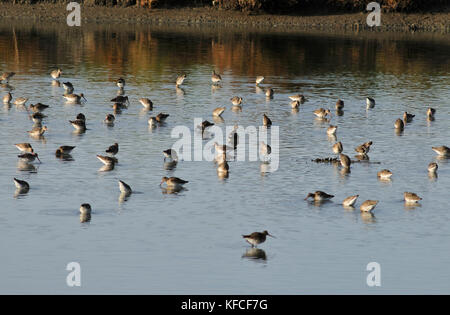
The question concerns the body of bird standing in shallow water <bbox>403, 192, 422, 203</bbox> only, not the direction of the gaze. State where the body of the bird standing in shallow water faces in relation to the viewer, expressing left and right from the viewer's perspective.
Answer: facing to the left of the viewer

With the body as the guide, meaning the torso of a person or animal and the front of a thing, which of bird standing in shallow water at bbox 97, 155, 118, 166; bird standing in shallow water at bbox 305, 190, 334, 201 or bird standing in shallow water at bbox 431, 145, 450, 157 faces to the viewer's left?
bird standing in shallow water at bbox 305, 190, 334, 201

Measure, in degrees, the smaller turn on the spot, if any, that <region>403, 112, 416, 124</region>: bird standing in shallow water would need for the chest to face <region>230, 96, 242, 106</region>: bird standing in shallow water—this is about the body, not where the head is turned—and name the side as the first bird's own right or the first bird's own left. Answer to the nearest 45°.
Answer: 0° — it already faces it

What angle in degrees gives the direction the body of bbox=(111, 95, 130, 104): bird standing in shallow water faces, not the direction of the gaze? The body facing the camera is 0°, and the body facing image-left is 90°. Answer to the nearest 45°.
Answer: approximately 270°

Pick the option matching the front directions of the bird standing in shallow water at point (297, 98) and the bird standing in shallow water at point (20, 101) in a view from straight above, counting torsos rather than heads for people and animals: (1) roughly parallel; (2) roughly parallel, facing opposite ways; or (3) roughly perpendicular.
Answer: roughly parallel, facing opposite ways

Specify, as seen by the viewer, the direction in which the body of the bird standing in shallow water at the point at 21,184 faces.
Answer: to the viewer's right

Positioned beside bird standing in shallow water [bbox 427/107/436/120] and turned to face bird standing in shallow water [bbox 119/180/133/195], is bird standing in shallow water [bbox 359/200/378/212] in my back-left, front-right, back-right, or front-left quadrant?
front-left

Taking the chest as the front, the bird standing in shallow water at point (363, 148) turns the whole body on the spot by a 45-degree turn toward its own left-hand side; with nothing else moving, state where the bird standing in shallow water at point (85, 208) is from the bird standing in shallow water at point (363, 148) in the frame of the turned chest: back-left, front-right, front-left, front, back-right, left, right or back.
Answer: back

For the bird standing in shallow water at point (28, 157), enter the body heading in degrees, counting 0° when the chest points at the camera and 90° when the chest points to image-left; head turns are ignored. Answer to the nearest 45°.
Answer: approximately 270°
